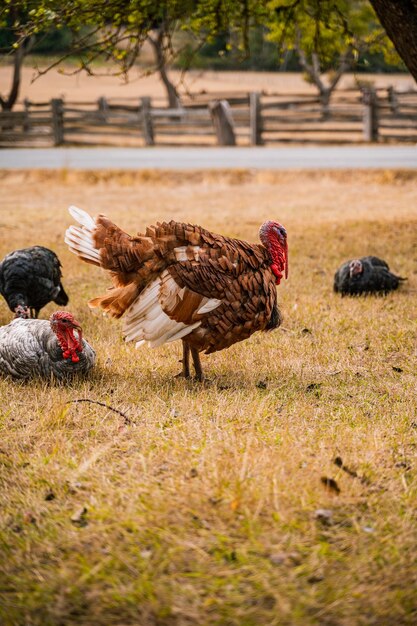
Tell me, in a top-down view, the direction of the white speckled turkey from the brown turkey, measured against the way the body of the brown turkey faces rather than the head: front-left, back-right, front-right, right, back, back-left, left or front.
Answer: back

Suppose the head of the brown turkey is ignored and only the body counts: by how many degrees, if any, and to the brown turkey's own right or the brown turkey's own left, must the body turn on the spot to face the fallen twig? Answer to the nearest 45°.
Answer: approximately 135° to the brown turkey's own right

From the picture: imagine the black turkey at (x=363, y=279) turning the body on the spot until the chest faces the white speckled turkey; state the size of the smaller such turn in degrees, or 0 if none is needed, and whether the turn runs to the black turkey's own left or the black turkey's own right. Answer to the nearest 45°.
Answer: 0° — it already faces it

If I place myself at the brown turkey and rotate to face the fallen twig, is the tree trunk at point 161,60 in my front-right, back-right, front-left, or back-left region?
back-right

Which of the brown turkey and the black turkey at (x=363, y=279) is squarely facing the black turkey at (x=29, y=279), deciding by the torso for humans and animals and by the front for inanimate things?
the black turkey at (x=363, y=279)

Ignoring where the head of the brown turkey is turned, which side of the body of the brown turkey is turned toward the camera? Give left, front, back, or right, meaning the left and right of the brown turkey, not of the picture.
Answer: right

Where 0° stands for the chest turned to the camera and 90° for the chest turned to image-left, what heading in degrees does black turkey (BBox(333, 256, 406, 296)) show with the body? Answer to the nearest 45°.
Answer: approximately 45°

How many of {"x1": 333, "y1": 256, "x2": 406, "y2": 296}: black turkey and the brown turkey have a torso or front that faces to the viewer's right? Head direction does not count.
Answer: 1

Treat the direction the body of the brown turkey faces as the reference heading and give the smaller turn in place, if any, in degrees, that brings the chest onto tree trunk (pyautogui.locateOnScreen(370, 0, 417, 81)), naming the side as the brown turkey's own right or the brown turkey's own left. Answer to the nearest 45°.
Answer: approximately 45° to the brown turkey's own left

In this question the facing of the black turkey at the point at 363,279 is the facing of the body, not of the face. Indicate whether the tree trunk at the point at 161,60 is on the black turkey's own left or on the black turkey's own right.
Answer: on the black turkey's own right

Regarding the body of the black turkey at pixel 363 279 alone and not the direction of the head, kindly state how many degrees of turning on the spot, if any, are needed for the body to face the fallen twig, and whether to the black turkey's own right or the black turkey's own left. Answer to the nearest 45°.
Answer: approximately 45° to the black turkey's own left
